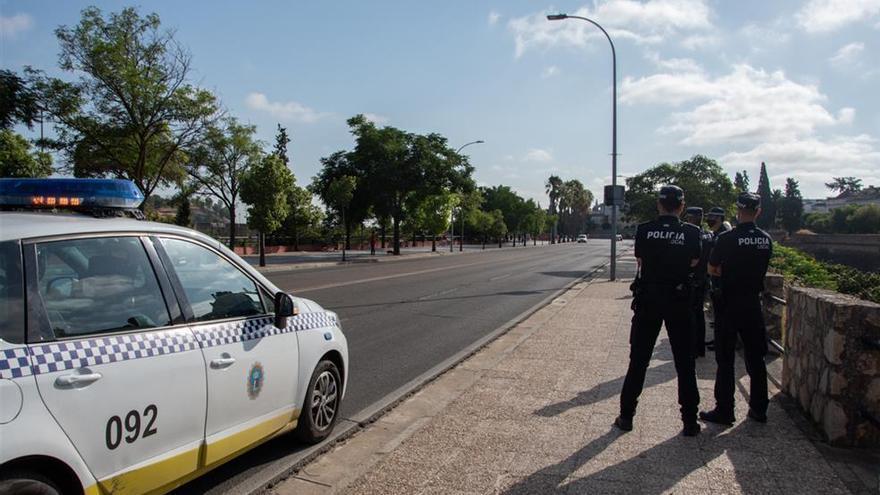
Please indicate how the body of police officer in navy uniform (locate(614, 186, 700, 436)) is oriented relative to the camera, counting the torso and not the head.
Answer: away from the camera

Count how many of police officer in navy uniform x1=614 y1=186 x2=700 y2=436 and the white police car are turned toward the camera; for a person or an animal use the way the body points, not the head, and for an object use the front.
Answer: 0

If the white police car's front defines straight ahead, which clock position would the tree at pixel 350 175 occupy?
The tree is roughly at 11 o'clock from the white police car.

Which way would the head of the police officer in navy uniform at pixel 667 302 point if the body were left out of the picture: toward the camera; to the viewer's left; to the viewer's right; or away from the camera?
away from the camera

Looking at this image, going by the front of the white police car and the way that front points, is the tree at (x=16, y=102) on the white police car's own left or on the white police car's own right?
on the white police car's own left

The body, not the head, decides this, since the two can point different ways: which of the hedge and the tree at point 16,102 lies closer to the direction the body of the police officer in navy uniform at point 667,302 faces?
the hedge

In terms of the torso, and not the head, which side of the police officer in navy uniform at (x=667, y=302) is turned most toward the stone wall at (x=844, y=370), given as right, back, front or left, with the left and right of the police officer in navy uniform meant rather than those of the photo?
right

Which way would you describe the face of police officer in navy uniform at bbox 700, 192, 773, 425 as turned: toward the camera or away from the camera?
away from the camera

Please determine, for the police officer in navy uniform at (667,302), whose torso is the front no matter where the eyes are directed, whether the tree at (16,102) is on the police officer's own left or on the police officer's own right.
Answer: on the police officer's own left

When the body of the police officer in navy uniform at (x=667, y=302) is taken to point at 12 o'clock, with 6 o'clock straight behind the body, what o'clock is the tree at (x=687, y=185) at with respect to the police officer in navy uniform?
The tree is roughly at 12 o'clock from the police officer in navy uniform.

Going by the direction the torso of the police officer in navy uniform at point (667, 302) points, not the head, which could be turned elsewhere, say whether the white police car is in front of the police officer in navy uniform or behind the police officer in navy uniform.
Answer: behind

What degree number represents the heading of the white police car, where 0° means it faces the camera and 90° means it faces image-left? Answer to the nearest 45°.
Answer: approximately 225°
